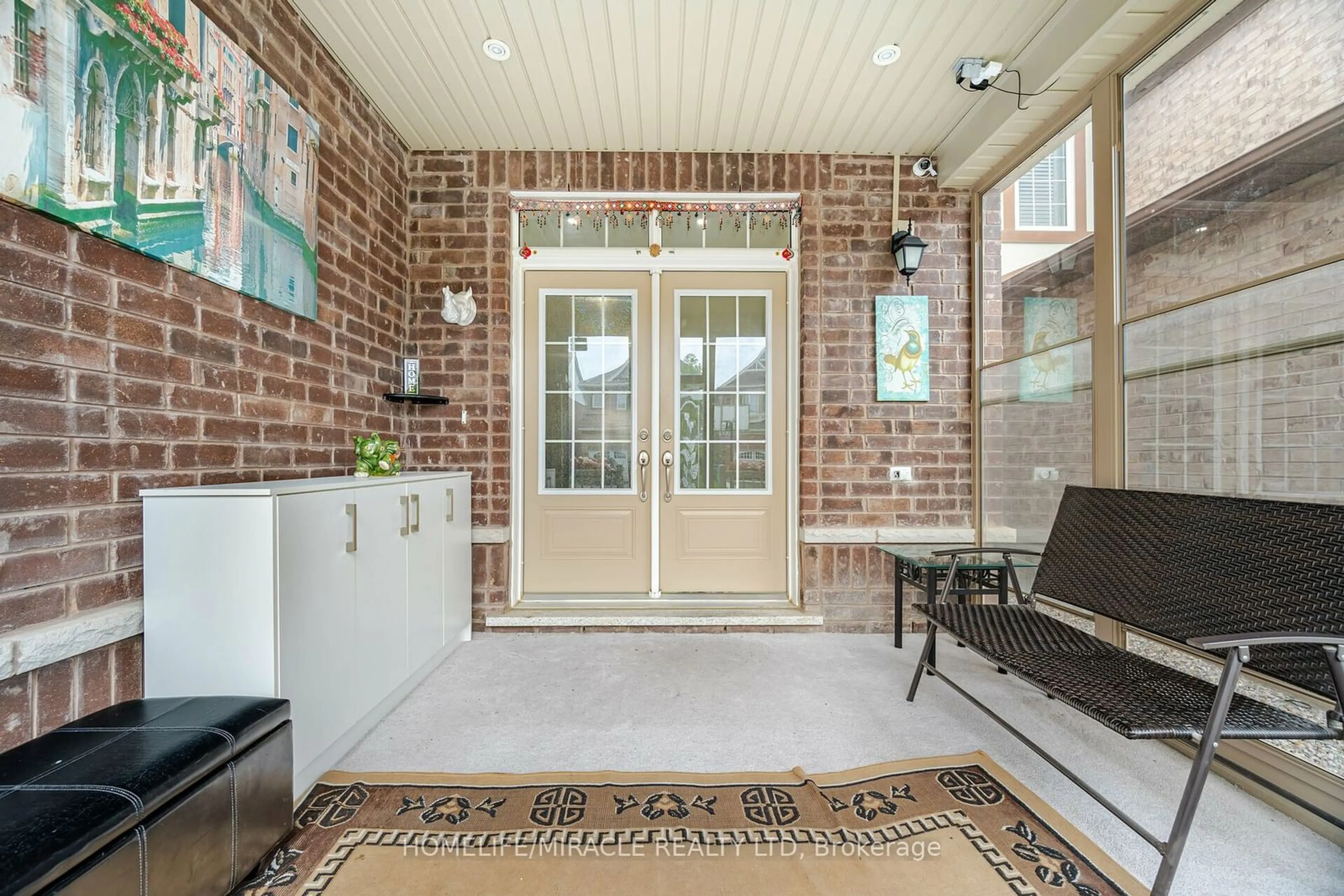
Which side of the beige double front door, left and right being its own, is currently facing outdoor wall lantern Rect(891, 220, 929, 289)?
left

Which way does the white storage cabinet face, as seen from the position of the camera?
facing the viewer and to the right of the viewer

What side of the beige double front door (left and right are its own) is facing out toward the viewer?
front

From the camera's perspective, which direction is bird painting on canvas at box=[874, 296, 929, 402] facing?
toward the camera

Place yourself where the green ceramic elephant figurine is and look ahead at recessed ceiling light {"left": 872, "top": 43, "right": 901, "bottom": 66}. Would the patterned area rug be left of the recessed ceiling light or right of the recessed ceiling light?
right

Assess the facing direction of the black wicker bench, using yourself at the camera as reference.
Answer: facing the viewer and to the left of the viewer

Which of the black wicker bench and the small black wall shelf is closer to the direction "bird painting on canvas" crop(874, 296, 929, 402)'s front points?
the black wicker bench

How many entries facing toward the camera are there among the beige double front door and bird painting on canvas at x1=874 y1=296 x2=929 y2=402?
2

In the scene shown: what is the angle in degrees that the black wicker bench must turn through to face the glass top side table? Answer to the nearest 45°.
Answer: approximately 90° to its right

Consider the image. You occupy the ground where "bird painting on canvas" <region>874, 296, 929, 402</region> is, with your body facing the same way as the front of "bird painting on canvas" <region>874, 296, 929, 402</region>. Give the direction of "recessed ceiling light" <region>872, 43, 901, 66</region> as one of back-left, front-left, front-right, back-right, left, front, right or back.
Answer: front
